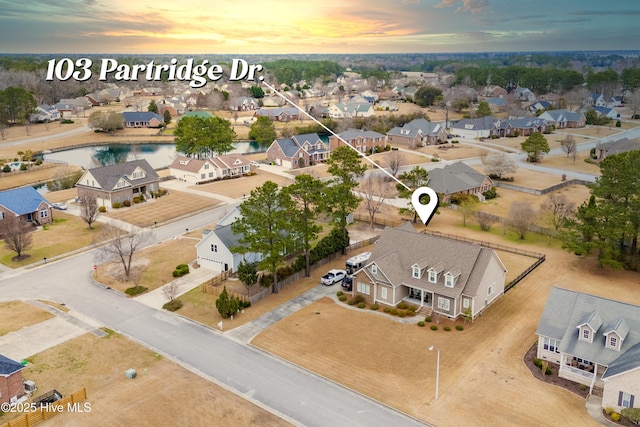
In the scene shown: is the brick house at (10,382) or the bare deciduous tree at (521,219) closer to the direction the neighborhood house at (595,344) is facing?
the brick house

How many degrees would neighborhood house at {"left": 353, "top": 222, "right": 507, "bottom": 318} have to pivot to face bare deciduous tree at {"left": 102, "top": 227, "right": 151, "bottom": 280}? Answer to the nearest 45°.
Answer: approximately 45° to its right

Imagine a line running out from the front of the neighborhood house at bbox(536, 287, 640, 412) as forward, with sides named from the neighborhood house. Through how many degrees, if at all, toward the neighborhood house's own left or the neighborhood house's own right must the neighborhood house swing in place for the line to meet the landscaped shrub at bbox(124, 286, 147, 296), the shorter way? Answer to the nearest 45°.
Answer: approximately 45° to the neighborhood house's own right

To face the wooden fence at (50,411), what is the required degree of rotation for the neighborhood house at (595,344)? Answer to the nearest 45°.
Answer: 0° — it already faces it

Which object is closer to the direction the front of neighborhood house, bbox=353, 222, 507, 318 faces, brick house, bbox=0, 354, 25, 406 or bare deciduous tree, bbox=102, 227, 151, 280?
the brick house

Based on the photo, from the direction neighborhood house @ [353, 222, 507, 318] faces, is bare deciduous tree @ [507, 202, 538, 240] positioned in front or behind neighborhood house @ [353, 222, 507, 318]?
behind

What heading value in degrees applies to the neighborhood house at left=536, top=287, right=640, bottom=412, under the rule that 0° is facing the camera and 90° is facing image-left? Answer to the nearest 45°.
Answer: approximately 45°

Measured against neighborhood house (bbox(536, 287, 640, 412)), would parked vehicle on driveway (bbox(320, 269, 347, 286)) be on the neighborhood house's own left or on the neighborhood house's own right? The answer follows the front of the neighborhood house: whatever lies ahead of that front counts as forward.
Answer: on the neighborhood house's own right
